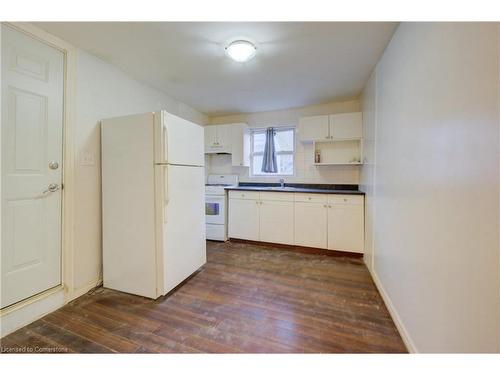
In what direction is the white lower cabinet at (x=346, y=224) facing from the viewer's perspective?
toward the camera

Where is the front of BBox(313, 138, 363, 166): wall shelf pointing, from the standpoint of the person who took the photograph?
facing the viewer

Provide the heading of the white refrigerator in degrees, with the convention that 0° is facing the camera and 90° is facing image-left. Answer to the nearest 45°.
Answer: approximately 315°

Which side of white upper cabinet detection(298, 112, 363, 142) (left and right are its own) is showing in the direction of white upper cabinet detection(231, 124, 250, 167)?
right

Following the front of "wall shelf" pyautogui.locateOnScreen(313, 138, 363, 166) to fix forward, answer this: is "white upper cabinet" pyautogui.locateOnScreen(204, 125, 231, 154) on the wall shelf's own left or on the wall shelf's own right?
on the wall shelf's own right

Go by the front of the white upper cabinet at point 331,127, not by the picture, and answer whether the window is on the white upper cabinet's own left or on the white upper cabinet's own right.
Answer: on the white upper cabinet's own right

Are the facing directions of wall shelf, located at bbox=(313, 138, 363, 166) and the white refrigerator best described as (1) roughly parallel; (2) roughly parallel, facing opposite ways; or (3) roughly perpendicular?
roughly perpendicular

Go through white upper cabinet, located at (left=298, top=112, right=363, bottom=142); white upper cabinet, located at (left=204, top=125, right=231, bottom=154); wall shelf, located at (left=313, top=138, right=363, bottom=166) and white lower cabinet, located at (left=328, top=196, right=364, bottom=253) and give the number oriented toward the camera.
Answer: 4

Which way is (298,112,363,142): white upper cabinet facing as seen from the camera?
toward the camera

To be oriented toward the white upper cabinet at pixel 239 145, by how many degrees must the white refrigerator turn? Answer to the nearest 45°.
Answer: approximately 90° to its left

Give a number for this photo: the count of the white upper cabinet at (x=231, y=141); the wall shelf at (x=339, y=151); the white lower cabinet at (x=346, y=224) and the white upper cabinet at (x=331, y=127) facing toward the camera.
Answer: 4
